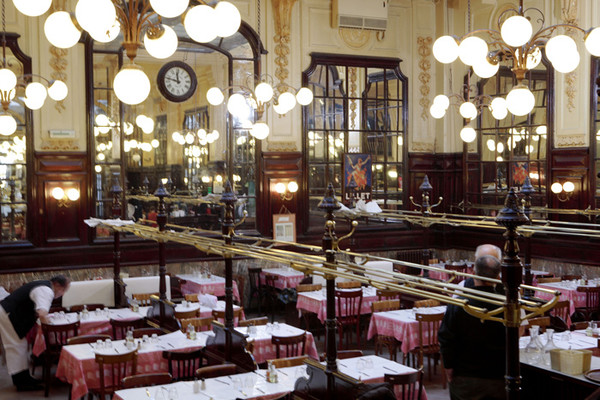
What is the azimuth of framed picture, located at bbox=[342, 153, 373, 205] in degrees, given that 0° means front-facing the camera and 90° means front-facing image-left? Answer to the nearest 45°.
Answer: approximately 0°

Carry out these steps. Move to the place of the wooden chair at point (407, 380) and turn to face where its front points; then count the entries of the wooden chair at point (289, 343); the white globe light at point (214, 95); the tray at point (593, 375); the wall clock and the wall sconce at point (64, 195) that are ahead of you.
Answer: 4

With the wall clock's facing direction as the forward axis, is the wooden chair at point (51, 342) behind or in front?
in front

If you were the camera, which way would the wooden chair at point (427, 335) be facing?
facing away from the viewer and to the left of the viewer

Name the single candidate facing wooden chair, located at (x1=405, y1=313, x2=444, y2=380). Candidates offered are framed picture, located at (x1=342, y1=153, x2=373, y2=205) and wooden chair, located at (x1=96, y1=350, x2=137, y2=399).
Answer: the framed picture

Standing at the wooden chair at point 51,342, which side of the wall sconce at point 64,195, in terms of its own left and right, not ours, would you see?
front

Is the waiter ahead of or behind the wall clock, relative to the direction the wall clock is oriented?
ahead

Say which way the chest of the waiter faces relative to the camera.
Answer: to the viewer's right

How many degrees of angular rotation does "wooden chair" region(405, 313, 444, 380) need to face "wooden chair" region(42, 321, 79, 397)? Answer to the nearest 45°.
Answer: approximately 45° to its left

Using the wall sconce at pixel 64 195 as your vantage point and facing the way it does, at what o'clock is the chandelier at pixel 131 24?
The chandelier is roughly at 12 o'clock from the wall sconce.

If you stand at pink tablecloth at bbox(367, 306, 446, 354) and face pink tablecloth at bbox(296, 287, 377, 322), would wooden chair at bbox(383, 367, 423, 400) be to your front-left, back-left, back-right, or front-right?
back-left

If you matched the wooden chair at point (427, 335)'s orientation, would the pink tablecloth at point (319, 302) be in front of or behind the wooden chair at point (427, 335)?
in front

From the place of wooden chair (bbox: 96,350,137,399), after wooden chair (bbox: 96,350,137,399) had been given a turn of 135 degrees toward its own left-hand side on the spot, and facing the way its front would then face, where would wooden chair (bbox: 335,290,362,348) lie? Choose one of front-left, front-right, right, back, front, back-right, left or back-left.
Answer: back-left
